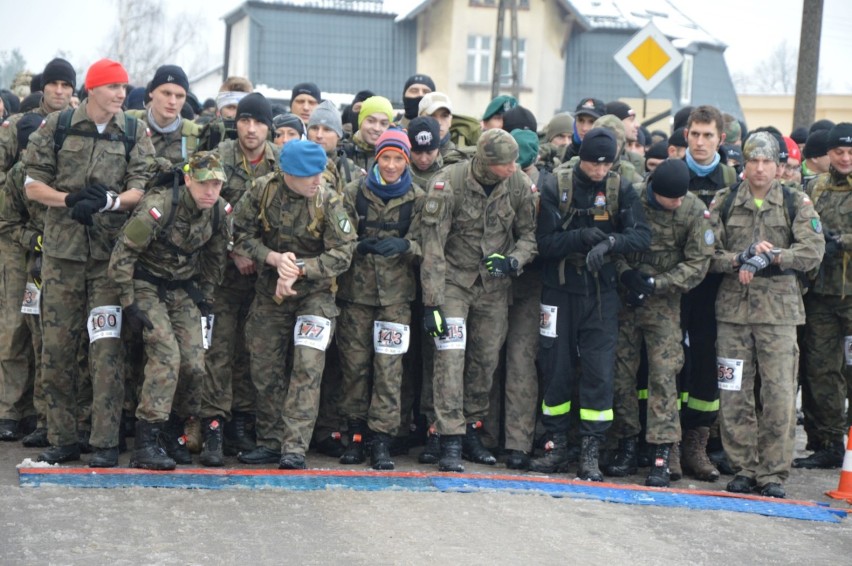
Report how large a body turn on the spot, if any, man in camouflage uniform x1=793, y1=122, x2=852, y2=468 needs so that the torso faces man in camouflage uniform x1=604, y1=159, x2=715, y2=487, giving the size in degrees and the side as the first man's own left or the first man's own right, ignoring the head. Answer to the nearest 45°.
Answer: approximately 45° to the first man's own right

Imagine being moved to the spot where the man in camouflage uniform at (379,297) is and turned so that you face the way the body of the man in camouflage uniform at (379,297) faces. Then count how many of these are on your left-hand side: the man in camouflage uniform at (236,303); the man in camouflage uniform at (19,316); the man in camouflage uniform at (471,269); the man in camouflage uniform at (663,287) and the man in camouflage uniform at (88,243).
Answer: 2

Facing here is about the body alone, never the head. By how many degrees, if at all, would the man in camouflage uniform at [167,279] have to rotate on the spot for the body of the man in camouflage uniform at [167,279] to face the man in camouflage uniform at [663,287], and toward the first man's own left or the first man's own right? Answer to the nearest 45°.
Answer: approximately 45° to the first man's own left

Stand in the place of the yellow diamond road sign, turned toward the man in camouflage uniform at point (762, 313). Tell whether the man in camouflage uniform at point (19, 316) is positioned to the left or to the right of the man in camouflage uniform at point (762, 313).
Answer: right

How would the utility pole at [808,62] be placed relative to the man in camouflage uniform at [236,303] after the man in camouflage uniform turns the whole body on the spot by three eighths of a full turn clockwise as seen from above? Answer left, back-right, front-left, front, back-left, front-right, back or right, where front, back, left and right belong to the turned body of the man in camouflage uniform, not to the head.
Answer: right

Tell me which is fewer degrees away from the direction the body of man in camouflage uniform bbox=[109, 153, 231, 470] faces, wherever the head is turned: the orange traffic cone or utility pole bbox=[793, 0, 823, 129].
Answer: the orange traffic cone

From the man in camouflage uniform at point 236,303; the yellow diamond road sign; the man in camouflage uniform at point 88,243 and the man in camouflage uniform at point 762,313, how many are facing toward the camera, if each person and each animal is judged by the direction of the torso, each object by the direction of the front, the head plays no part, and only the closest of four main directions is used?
4

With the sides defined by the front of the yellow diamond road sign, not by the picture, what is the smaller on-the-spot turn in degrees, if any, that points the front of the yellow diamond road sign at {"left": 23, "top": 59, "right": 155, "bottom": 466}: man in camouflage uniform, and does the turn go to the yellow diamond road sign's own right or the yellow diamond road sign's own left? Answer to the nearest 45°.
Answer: approximately 45° to the yellow diamond road sign's own right

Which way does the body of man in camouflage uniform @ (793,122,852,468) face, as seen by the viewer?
toward the camera

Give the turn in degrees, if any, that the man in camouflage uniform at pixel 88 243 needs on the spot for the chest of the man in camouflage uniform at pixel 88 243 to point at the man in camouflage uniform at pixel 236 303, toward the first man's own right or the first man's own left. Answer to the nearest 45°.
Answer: approximately 90° to the first man's own left

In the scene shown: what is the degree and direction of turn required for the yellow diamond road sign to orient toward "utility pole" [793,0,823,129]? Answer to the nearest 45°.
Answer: approximately 135° to its left

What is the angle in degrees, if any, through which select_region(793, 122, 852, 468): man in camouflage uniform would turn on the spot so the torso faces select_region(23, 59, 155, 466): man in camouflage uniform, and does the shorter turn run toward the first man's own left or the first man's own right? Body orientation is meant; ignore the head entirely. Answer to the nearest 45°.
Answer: approximately 45° to the first man's own right

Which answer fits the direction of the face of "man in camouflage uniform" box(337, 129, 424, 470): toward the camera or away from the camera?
toward the camera

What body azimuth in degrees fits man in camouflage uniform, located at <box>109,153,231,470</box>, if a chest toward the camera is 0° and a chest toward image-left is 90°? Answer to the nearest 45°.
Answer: approximately 315°

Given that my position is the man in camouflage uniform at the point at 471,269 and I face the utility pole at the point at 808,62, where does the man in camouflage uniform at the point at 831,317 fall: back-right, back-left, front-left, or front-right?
front-right

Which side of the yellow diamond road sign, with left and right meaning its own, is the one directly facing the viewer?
front
